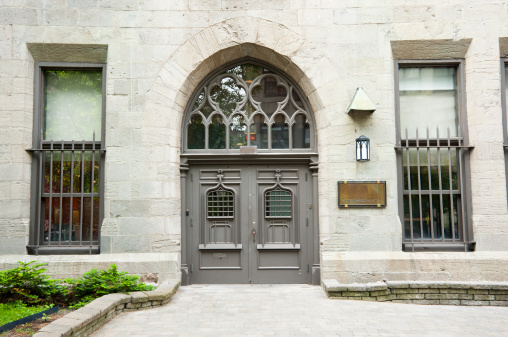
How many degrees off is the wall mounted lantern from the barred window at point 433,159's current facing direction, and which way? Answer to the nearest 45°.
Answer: approximately 45° to its right

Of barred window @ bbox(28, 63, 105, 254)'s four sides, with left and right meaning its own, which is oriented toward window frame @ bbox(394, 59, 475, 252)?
left

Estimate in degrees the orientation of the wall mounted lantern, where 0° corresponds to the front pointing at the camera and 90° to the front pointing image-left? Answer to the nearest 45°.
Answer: approximately 0°

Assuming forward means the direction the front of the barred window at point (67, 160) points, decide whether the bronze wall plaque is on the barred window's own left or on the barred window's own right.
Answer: on the barred window's own left

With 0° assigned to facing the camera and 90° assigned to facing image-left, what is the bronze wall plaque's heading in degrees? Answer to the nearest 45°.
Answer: approximately 0°
